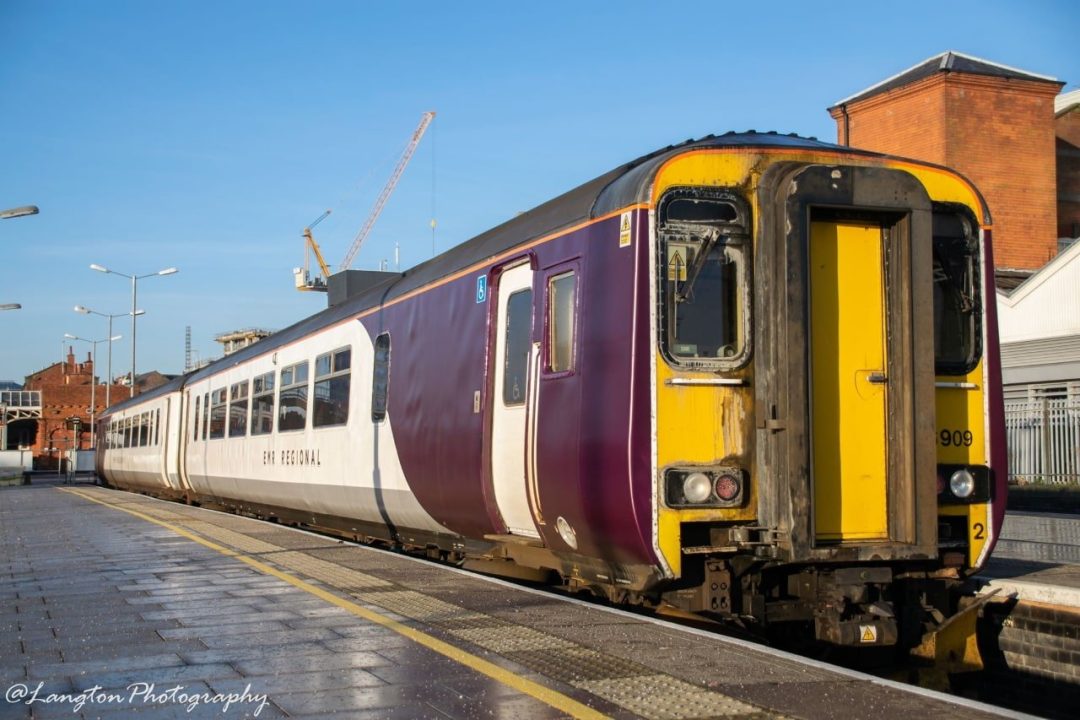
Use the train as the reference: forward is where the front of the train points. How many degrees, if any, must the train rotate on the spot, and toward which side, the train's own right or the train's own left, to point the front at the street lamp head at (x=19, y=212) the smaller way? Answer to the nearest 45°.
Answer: approximately 180°

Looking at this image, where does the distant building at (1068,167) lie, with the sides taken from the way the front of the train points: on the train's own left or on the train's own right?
on the train's own left

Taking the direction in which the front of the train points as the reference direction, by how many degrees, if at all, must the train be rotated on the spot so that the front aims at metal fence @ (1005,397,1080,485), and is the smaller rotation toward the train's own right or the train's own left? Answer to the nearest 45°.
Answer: approximately 90° to the train's own left

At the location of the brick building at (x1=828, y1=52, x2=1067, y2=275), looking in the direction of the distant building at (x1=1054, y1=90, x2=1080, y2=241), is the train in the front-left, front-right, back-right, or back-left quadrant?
back-right

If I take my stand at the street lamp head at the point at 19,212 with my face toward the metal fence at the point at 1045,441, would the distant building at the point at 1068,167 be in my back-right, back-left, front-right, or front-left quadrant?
front-left

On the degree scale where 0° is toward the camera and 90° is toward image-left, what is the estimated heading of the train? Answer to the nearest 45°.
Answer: approximately 315°

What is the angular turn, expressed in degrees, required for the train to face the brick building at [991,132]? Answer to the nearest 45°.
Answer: approximately 90° to its left

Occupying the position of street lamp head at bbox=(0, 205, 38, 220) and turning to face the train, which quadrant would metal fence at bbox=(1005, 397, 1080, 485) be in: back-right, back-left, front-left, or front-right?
front-left
